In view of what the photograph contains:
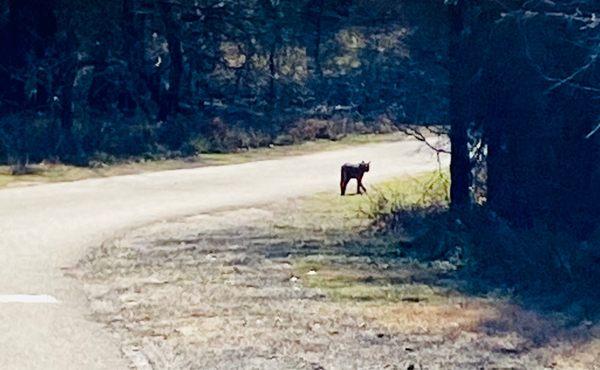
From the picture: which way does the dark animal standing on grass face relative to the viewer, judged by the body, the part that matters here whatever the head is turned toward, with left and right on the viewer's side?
facing to the right of the viewer
